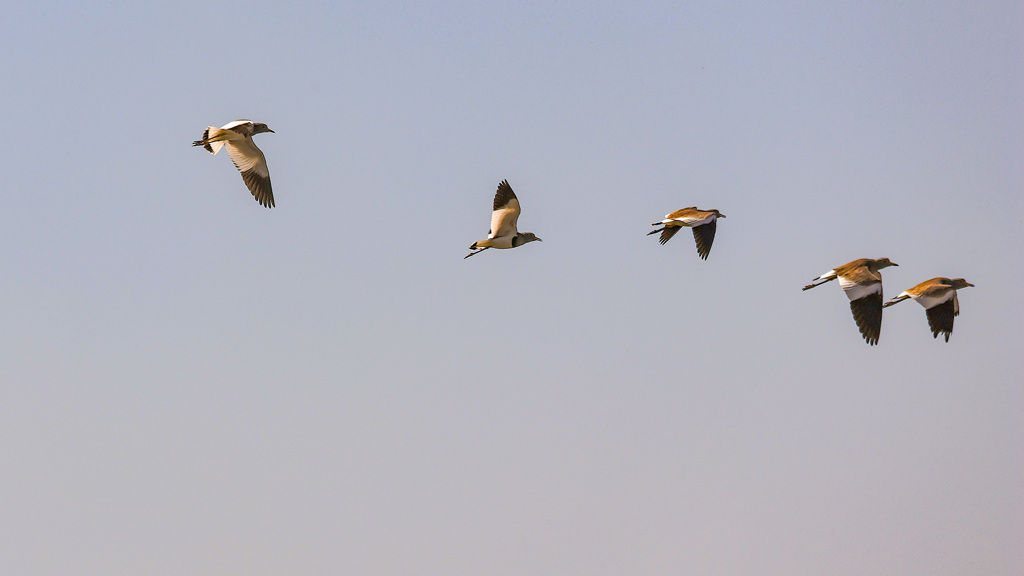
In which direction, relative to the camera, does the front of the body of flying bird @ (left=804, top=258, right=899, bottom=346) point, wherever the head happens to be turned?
to the viewer's right

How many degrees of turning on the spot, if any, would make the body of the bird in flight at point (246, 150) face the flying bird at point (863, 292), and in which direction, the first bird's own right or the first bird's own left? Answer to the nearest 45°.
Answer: approximately 45° to the first bird's own right

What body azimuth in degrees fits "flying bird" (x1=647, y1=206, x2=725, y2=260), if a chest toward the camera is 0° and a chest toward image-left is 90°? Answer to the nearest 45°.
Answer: approximately 270°

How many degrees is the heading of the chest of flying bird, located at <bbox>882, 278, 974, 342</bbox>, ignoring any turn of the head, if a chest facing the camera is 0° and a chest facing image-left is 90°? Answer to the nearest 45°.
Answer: approximately 270°

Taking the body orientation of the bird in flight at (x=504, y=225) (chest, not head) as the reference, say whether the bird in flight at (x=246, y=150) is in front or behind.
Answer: behind

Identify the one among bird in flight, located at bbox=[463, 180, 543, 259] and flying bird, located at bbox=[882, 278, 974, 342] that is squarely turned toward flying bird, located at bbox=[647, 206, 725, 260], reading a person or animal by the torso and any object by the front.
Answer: the bird in flight

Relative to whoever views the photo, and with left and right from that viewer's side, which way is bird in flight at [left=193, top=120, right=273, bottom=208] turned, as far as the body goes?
facing to the right of the viewer

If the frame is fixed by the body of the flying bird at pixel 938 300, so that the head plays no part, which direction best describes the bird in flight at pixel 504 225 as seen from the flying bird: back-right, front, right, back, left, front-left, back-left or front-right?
back

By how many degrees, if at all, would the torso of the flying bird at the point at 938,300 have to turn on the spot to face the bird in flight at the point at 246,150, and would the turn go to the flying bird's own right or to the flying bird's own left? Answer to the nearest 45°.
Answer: approximately 180°

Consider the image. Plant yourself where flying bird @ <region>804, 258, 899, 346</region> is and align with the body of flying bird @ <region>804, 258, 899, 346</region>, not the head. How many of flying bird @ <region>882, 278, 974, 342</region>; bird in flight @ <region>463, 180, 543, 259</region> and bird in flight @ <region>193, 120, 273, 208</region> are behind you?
2

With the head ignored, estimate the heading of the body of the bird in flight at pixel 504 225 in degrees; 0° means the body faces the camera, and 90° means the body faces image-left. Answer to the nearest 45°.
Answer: approximately 270°
